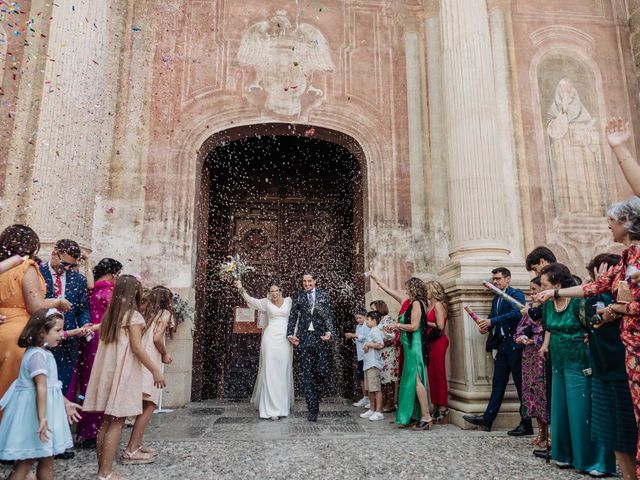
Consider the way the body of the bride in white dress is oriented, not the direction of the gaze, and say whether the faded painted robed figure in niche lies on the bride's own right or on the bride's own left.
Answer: on the bride's own left

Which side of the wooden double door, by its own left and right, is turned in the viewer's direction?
front

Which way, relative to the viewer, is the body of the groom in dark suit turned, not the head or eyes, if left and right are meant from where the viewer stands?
facing the viewer

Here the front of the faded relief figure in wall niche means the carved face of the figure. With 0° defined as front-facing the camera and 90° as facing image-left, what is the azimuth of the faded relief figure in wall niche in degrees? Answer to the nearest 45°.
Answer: approximately 0°

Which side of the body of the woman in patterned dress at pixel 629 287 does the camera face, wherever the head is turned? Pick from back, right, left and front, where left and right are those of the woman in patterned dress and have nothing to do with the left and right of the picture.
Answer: left

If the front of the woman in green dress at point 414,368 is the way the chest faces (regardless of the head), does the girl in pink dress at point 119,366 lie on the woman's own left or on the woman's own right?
on the woman's own left

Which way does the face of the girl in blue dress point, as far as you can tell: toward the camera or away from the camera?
toward the camera

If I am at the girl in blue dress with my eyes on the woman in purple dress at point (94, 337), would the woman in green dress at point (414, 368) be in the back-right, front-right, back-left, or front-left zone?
front-right

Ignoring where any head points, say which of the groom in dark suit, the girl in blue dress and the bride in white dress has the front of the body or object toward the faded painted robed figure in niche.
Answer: the girl in blue dress

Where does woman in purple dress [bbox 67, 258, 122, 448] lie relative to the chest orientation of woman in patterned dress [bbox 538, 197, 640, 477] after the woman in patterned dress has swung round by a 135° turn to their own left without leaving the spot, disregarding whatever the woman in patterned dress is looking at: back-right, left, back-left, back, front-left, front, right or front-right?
back-right

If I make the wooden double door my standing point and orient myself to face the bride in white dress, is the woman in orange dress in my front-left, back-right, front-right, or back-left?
front-right

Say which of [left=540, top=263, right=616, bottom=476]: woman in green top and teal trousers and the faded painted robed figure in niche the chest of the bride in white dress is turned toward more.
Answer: the woman in green top and teal trousers

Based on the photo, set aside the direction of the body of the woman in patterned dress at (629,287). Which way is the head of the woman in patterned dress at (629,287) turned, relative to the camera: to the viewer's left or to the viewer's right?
to the viewer's left

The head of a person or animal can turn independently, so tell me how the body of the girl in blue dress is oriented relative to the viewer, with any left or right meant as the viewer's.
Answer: facing to the right of the viewer

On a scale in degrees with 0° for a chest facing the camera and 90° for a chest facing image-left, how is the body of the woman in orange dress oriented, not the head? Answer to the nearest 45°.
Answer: approximately 225°

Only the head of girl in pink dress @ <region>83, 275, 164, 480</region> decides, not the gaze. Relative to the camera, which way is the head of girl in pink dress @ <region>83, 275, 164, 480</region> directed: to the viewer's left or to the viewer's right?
to the viewer's right

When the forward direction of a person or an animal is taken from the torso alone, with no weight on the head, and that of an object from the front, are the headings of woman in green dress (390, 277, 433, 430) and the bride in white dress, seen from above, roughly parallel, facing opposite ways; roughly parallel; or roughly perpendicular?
roughly perpendicular

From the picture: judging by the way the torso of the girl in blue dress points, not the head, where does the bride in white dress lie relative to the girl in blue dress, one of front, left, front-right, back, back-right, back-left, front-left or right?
front-left

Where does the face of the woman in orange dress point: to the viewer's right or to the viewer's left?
to the viewer's right

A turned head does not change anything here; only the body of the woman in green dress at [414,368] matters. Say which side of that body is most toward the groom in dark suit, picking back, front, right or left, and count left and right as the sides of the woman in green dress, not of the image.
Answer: front

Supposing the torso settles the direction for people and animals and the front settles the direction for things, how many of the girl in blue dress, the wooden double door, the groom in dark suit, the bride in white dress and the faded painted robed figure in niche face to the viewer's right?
1

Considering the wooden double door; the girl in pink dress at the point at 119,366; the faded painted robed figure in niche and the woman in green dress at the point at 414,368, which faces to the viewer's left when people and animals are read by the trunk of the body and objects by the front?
the woman in green dress
